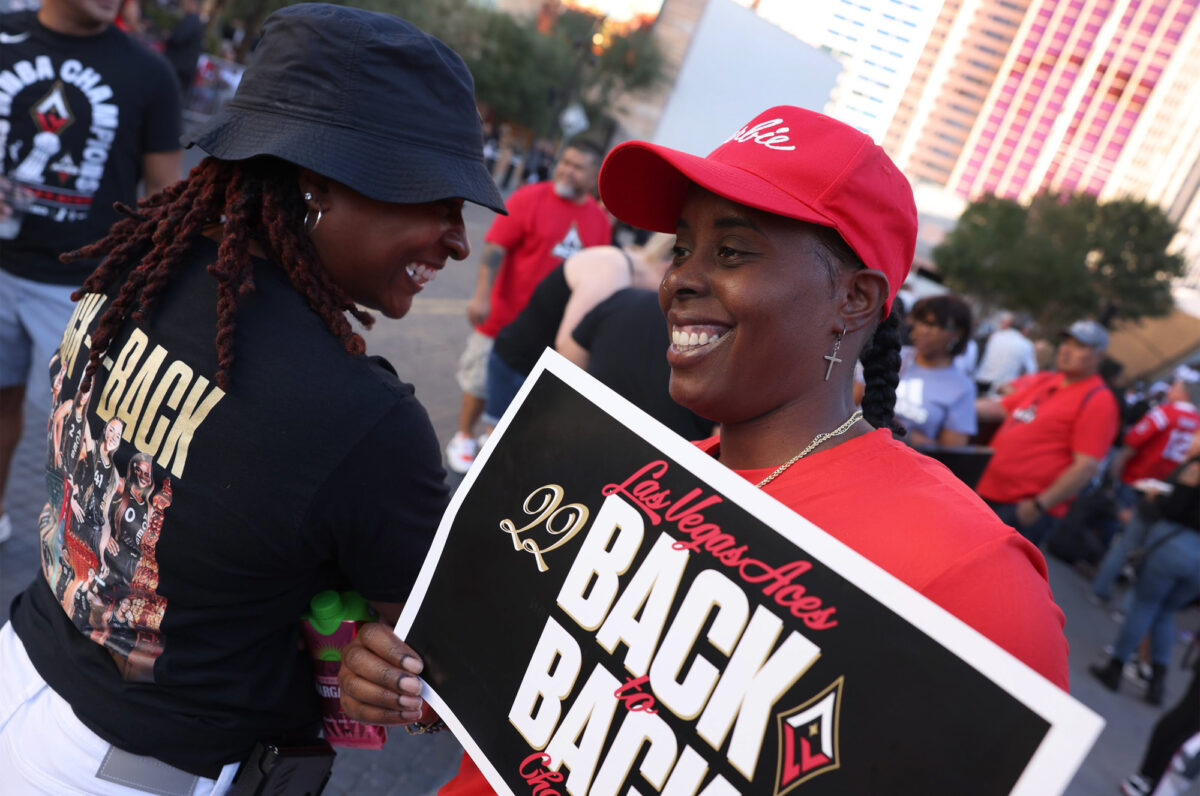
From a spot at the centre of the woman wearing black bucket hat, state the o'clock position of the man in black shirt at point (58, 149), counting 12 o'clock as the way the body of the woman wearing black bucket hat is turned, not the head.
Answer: The man in black shirt is roughly at 10 o'clock from the woman wearing black bucket hat.

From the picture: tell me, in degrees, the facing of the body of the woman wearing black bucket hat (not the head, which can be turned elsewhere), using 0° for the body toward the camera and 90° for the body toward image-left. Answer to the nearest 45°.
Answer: approximately 225°

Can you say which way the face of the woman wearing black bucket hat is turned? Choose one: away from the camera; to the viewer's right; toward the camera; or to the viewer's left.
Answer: to the viewer's right

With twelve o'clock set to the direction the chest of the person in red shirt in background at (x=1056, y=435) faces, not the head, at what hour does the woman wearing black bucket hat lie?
The woman wearing black bucket hat is roughly at 11 o'clock from the person in red shirt in background.

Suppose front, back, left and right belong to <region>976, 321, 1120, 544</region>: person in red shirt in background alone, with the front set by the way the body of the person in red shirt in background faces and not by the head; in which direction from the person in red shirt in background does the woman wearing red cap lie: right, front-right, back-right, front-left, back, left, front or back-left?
front-left

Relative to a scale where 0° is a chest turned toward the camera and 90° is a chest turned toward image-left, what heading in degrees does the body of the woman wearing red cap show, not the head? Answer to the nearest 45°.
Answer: approximately 45°

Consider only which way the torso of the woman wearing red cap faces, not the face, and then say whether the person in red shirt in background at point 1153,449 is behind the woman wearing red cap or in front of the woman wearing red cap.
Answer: behind
